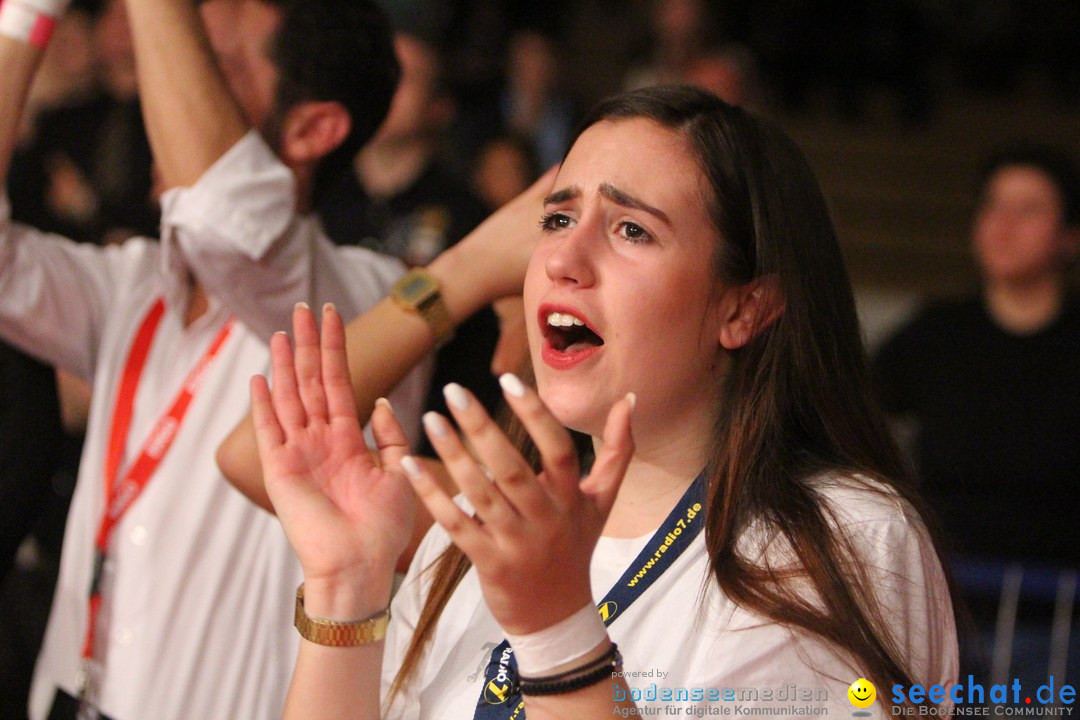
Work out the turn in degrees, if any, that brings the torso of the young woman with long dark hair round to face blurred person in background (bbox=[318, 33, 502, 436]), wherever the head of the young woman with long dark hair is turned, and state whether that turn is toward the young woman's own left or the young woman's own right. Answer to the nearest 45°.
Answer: approximately 135° to the young woman's own right

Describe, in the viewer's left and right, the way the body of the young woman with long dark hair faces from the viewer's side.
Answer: facing the viewer and to the left of the viewer

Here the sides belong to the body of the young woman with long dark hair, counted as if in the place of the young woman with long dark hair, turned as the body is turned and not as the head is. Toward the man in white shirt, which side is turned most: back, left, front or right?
right

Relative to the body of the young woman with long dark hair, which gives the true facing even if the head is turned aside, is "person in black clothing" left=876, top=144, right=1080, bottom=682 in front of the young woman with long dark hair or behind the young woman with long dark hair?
behind

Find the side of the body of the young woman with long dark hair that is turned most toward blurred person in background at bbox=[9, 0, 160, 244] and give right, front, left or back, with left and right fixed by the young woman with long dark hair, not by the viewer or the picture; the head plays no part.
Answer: right

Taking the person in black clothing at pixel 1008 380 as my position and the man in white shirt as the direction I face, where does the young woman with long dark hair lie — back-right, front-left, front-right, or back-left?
front-left

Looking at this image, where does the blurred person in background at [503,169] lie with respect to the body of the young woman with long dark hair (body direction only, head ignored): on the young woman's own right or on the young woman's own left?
on the young woman's own right
